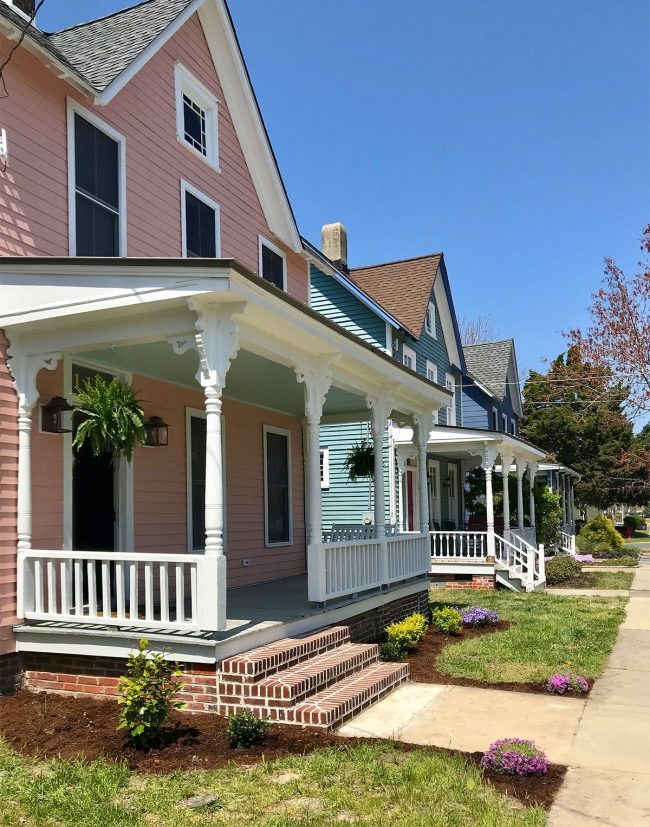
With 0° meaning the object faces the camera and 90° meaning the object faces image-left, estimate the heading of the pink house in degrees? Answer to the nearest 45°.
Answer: approximately 315°

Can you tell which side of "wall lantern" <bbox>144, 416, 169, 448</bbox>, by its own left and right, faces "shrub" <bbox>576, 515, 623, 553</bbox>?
left

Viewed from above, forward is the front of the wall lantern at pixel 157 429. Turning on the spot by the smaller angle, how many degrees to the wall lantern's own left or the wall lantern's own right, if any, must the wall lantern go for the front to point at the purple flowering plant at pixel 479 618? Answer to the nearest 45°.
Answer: approximately 90° to the wall lantern's own left

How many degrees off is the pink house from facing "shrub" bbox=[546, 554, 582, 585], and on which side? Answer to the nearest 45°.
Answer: approximately 90° to its left

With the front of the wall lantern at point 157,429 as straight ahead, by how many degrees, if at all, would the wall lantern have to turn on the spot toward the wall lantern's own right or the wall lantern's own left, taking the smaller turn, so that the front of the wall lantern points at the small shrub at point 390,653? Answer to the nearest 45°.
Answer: approximately 45° to the wall lantern's own left

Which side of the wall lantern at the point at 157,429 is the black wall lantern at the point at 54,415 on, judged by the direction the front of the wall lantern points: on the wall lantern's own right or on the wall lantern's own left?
on the wall lantern's own right

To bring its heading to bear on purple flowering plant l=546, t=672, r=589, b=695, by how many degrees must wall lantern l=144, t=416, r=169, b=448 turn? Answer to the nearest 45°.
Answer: approximately 45° to its left

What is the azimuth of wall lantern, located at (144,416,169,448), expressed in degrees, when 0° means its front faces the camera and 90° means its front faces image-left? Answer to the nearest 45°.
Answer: approximately 315°
